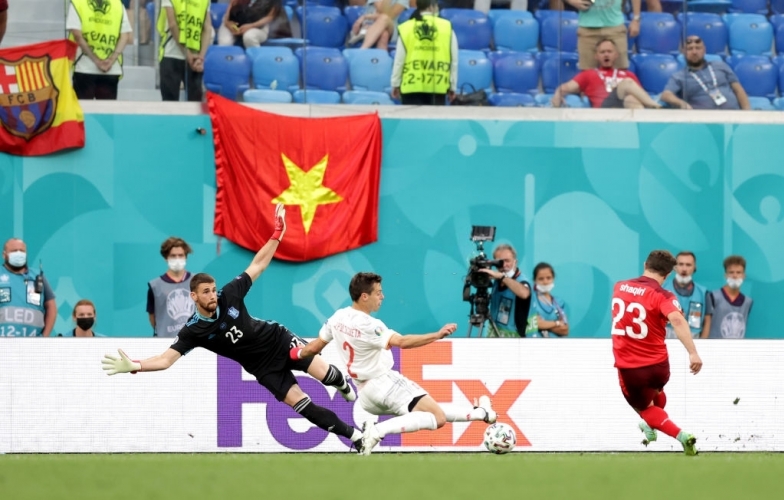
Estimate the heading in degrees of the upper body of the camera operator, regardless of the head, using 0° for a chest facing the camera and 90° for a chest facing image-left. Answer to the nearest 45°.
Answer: approximately 45°

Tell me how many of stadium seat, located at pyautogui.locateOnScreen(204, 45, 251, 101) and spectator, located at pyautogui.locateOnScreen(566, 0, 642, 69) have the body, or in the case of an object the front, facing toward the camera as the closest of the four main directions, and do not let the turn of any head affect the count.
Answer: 2

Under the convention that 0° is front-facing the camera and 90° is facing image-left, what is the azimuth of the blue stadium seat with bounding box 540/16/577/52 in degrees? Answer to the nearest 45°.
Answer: approximately 0°

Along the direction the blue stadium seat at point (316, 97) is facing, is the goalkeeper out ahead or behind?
ahead

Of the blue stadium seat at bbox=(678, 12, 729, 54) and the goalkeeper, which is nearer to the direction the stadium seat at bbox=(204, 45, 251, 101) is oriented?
the goalkeeper

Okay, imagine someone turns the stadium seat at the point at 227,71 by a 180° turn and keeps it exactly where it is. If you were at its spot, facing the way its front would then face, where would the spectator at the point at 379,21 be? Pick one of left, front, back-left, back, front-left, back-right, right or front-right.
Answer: right

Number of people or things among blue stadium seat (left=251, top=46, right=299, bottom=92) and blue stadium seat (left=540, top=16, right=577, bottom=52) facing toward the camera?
2

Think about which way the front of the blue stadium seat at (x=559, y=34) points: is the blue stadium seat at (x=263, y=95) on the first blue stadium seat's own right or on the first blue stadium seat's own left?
on the first blue stadium seat's own right

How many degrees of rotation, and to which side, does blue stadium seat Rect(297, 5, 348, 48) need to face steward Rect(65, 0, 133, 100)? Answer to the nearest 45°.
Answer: approximately 90° to its right

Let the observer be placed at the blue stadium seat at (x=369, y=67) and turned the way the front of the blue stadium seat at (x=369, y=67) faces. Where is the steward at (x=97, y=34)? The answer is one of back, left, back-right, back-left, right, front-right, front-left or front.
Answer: right

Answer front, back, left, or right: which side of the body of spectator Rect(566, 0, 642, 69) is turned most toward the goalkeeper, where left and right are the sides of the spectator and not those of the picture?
front
